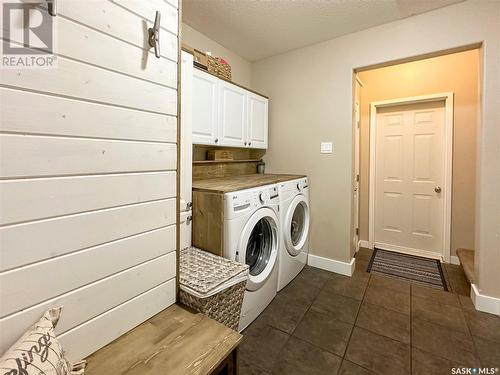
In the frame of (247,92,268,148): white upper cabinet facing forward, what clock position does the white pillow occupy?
The white pillow is roughly at 2 o'clock from the white upper cabinet.

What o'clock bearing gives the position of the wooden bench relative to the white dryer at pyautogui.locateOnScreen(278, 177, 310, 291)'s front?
The wooden bench is roughly at 2 o'clock from the white dryer.

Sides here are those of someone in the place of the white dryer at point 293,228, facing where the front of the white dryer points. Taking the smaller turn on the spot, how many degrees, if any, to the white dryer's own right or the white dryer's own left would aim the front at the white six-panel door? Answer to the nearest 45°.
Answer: approximately 90° to the white dryer's own left

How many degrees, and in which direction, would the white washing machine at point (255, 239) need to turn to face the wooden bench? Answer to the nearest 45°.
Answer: approximately 45° to its right

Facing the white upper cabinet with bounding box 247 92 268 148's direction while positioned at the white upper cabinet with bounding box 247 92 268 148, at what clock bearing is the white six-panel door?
The white six-panel door is roughly at 10 o'clock from the white upper cabinet.
